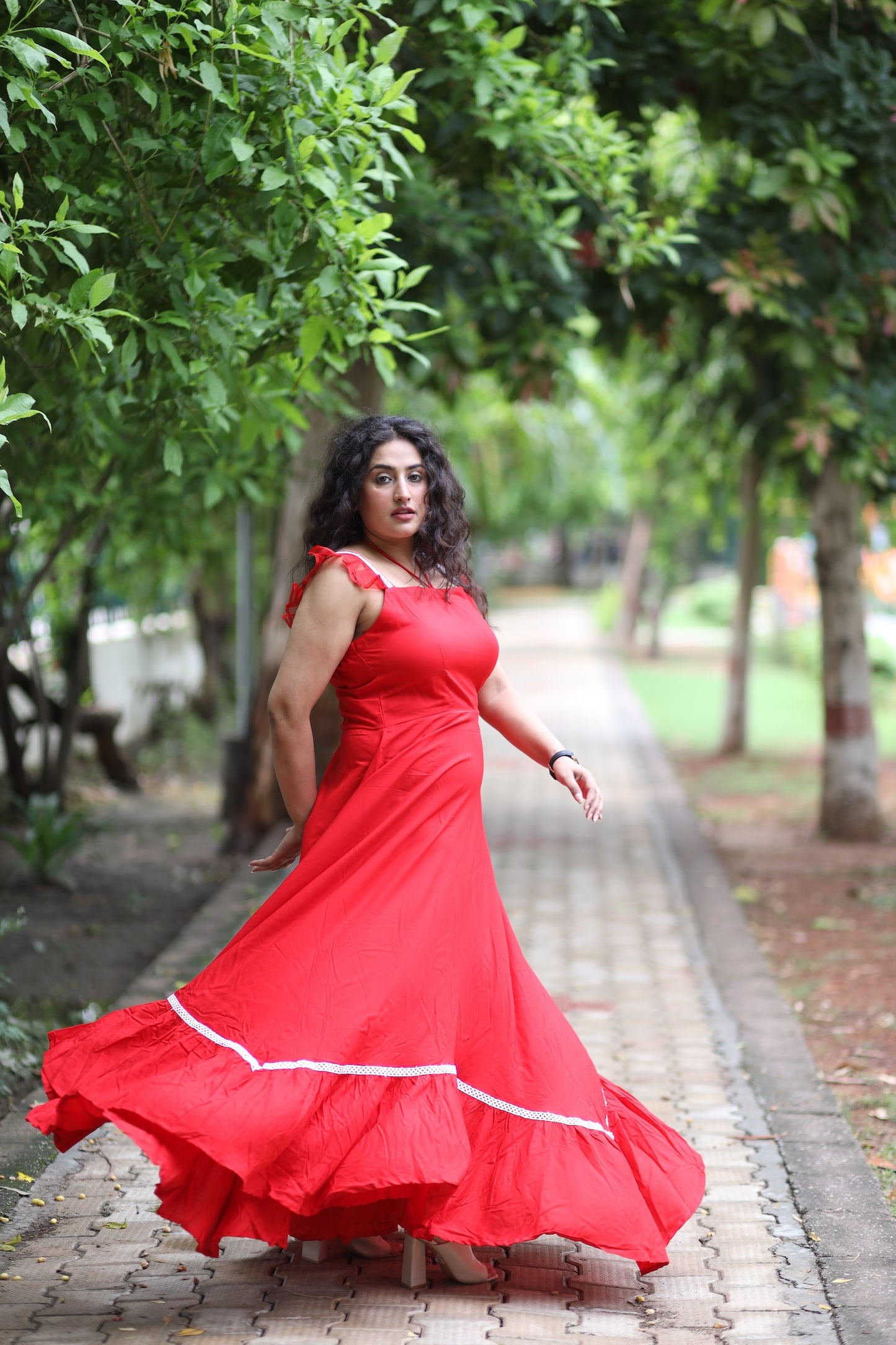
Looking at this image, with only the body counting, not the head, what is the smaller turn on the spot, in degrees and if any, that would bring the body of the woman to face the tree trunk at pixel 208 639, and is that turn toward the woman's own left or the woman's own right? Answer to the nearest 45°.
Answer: approximately 135° to the woman's own left

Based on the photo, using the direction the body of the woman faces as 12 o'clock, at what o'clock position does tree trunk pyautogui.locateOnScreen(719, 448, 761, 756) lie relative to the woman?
The tree trunk is roughly at 8 o'clock from the woman.

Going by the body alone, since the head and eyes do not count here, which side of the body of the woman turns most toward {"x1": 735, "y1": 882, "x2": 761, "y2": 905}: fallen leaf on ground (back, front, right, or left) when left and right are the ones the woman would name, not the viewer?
left

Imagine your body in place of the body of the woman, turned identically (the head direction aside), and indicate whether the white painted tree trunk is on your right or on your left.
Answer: on your left

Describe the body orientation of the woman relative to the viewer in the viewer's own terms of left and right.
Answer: facing the viewer and to the right of the viewer

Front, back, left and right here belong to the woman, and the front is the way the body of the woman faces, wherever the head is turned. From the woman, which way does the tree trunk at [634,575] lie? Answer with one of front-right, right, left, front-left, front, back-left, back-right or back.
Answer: back-left

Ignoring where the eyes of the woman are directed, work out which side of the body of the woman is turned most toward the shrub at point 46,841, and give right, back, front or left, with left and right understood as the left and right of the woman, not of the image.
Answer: back

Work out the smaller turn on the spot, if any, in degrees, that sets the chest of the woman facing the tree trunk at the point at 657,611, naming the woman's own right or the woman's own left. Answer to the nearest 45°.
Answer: approximately 135° to the woman's own left

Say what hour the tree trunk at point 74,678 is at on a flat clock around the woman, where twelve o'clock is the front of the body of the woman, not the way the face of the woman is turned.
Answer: The tree trunk is roughly at 7 o'clock from the woman.
